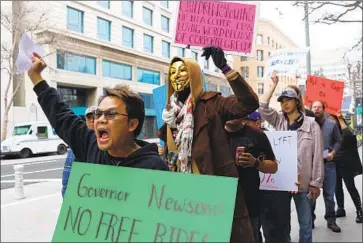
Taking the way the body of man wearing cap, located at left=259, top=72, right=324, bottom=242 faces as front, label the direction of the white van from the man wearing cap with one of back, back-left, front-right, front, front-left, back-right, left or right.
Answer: right

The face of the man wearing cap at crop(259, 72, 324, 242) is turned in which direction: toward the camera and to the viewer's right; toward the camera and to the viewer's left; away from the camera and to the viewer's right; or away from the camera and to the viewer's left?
toward the camera and to the viewer's left

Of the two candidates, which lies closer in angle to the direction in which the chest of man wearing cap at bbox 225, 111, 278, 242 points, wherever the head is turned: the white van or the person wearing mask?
the person wearing mask

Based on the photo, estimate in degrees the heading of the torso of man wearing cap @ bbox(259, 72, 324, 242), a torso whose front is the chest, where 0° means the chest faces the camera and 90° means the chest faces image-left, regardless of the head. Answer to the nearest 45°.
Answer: approximately 45°

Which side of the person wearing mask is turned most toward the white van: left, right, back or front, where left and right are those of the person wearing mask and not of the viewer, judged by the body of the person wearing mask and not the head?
right

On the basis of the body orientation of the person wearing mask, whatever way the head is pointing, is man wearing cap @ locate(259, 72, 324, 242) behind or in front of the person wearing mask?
behind

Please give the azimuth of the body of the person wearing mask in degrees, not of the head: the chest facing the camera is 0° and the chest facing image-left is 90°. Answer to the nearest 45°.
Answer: approximately 45°
